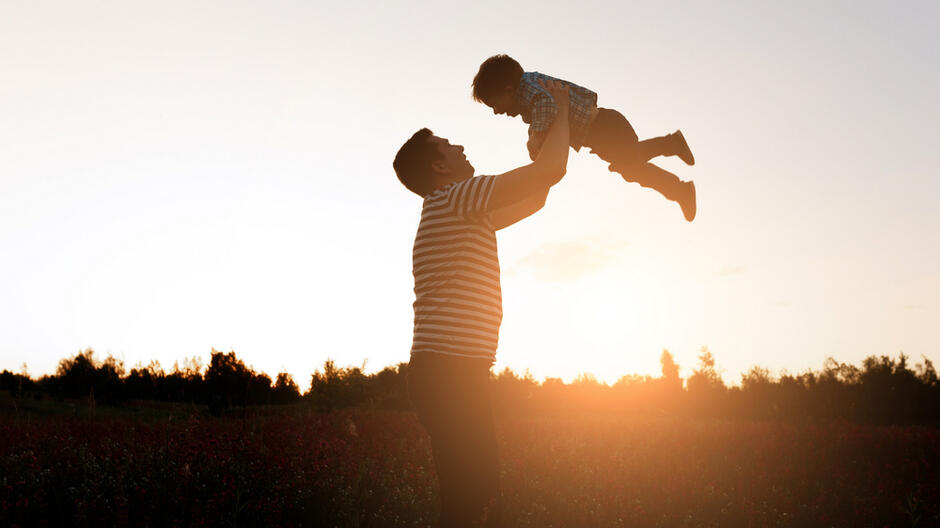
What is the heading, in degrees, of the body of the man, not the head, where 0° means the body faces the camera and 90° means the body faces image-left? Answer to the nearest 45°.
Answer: approximately 270°

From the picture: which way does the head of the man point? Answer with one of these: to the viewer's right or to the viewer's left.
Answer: to the viewer's right
